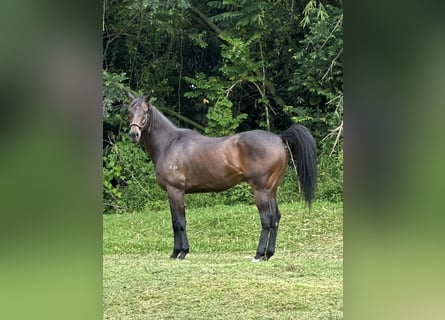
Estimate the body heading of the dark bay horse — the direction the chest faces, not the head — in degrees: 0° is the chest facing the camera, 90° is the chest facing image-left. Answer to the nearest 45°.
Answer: approximately 90°
